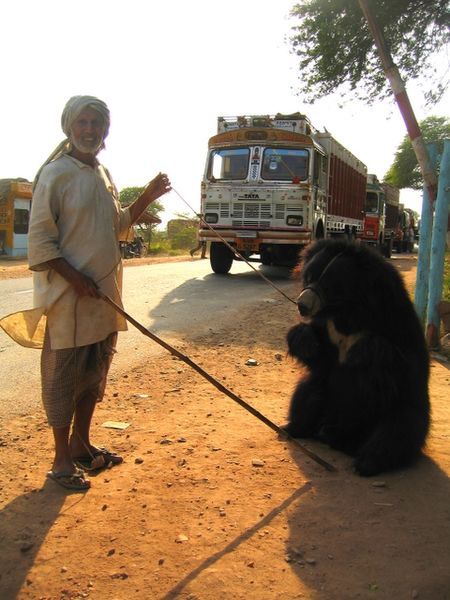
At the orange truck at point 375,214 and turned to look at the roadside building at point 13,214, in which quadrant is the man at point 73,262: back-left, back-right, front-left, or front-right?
front-left

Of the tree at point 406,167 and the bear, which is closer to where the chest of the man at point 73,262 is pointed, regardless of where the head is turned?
the bear

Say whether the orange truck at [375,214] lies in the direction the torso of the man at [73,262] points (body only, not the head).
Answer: no

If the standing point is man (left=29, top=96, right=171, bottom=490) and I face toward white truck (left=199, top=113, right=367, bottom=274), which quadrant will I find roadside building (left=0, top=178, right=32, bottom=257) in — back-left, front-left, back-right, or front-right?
front-left

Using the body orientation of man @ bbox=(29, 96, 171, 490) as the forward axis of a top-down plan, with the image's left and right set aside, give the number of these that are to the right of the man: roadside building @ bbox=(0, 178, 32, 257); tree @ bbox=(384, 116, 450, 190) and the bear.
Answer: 0

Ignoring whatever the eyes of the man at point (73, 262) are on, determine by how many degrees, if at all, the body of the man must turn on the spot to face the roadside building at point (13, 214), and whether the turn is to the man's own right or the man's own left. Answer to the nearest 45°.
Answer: approximately 135° to the man's own left

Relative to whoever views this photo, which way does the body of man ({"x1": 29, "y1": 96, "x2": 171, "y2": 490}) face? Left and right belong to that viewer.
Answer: facing the viewer and to the right of the viewer

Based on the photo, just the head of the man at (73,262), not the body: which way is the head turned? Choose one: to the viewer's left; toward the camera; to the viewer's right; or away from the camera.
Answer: toward the camera

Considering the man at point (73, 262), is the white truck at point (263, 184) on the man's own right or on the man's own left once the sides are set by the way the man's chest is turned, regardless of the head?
on the man's own left

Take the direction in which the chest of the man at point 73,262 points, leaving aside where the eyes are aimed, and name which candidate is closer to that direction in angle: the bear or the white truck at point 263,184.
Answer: the bear

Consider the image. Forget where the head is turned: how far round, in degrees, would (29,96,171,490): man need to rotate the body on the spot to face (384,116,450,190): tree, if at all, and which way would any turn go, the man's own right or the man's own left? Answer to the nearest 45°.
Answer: approximately 90° to the man's own left

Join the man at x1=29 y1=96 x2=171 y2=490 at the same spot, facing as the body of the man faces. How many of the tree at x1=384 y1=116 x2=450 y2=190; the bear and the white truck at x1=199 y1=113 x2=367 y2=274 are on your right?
0
